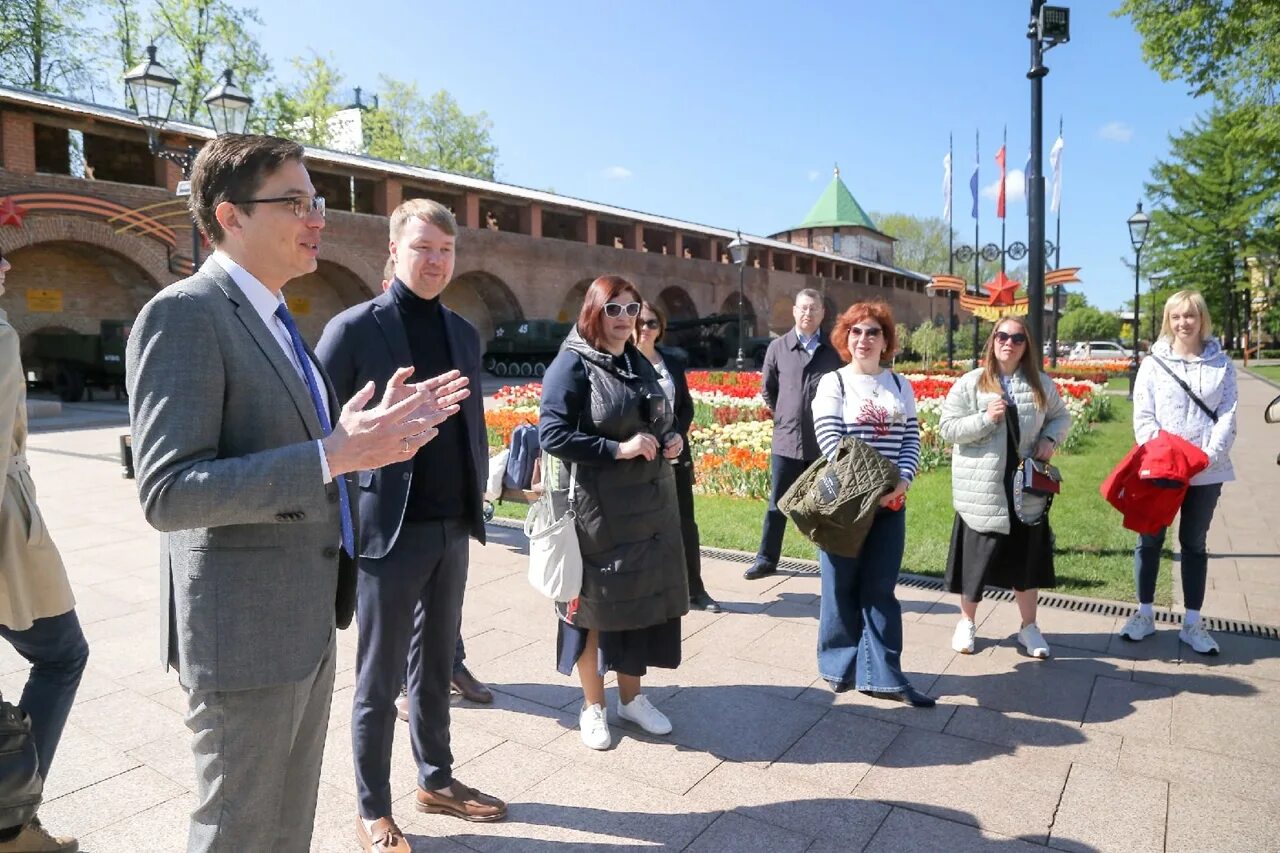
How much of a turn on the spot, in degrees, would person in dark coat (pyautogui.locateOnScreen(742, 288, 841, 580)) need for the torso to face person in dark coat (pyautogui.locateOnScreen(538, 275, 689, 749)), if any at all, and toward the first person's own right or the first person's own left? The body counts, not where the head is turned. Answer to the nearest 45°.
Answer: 0° — they already face them

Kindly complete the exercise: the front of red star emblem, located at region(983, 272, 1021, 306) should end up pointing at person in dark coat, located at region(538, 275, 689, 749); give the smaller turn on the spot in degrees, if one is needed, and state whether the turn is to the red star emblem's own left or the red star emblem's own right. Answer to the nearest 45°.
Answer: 0° — it already faces them

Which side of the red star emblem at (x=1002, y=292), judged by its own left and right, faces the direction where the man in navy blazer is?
front

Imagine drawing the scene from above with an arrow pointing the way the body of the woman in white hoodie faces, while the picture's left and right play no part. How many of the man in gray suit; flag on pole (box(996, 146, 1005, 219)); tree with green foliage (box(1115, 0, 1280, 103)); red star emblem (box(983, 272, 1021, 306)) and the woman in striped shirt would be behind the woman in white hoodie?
3

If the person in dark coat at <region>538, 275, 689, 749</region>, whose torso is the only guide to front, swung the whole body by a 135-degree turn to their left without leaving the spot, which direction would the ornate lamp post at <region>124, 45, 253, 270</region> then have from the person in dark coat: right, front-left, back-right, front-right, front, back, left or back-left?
front-left

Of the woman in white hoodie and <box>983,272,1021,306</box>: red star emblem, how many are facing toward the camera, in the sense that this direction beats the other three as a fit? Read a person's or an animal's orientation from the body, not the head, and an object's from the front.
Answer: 2

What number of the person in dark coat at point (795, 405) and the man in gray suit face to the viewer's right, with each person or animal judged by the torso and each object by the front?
1

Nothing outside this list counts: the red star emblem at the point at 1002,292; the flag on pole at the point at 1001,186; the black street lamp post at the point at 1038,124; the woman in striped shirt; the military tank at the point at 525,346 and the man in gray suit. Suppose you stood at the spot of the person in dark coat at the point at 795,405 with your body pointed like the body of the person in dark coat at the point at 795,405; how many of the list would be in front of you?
2

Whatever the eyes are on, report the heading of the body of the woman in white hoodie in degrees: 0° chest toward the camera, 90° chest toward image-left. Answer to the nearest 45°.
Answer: approximately 0°
